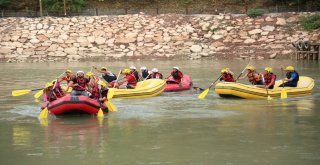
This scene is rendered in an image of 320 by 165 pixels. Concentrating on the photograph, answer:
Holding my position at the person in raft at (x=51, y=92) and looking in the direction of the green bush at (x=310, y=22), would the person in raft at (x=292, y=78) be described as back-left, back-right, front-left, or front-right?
front-right

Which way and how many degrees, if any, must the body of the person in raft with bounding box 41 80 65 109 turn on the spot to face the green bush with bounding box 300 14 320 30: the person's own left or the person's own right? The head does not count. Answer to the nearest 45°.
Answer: approximately 180°

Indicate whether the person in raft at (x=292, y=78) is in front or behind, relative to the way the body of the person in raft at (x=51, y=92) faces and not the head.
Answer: behind

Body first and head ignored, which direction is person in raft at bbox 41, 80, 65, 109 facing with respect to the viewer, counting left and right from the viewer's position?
facing the viewer and to the left of the viewer

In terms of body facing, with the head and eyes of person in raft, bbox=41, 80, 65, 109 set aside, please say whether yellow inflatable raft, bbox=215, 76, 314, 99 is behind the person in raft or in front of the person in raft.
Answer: behind

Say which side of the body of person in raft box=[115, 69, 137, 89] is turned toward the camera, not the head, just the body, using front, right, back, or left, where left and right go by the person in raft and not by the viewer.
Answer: left

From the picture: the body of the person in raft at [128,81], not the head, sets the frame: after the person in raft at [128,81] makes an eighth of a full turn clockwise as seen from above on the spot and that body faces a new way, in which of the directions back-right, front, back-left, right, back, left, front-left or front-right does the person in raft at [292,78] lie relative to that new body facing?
back-right
